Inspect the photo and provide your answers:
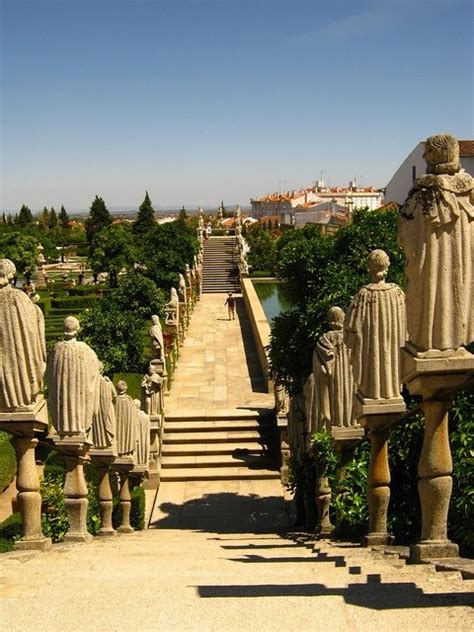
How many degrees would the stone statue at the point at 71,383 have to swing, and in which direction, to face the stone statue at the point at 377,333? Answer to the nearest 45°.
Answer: approximately 135° to its right

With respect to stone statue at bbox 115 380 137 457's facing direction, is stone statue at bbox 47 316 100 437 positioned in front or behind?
behind

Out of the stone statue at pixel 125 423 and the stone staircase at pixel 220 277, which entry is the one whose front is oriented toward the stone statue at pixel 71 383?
the stone staircase

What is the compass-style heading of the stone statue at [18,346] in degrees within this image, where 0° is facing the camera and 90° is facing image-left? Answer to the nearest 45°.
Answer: approximately 180°

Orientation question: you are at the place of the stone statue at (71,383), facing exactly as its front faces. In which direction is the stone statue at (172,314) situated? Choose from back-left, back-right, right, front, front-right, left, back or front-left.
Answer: front

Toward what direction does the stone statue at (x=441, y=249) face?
away from the camera

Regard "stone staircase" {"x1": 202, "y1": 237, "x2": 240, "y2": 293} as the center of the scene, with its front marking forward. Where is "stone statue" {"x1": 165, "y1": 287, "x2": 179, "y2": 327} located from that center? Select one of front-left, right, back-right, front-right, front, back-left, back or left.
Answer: front

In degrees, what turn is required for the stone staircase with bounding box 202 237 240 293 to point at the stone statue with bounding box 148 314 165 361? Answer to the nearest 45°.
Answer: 0° — it already faces it

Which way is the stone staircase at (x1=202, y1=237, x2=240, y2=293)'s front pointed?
toward the camera

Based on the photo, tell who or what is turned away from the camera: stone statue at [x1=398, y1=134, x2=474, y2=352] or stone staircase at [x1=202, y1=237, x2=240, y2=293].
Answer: the stone statue

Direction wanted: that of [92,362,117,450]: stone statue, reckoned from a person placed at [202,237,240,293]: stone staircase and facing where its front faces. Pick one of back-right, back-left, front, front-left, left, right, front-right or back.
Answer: front

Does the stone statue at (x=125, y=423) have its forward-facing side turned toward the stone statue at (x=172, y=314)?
yes

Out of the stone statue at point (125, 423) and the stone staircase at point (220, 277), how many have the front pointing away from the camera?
1

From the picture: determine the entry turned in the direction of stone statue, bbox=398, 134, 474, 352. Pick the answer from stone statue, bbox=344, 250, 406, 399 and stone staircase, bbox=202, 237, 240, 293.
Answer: the stone staircase
